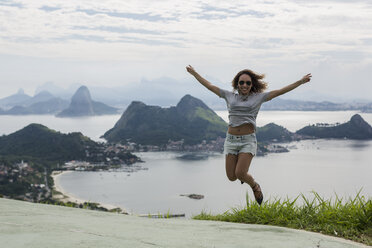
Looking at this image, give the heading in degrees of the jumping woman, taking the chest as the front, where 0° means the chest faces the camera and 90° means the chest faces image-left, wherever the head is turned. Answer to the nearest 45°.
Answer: approximately 0°
